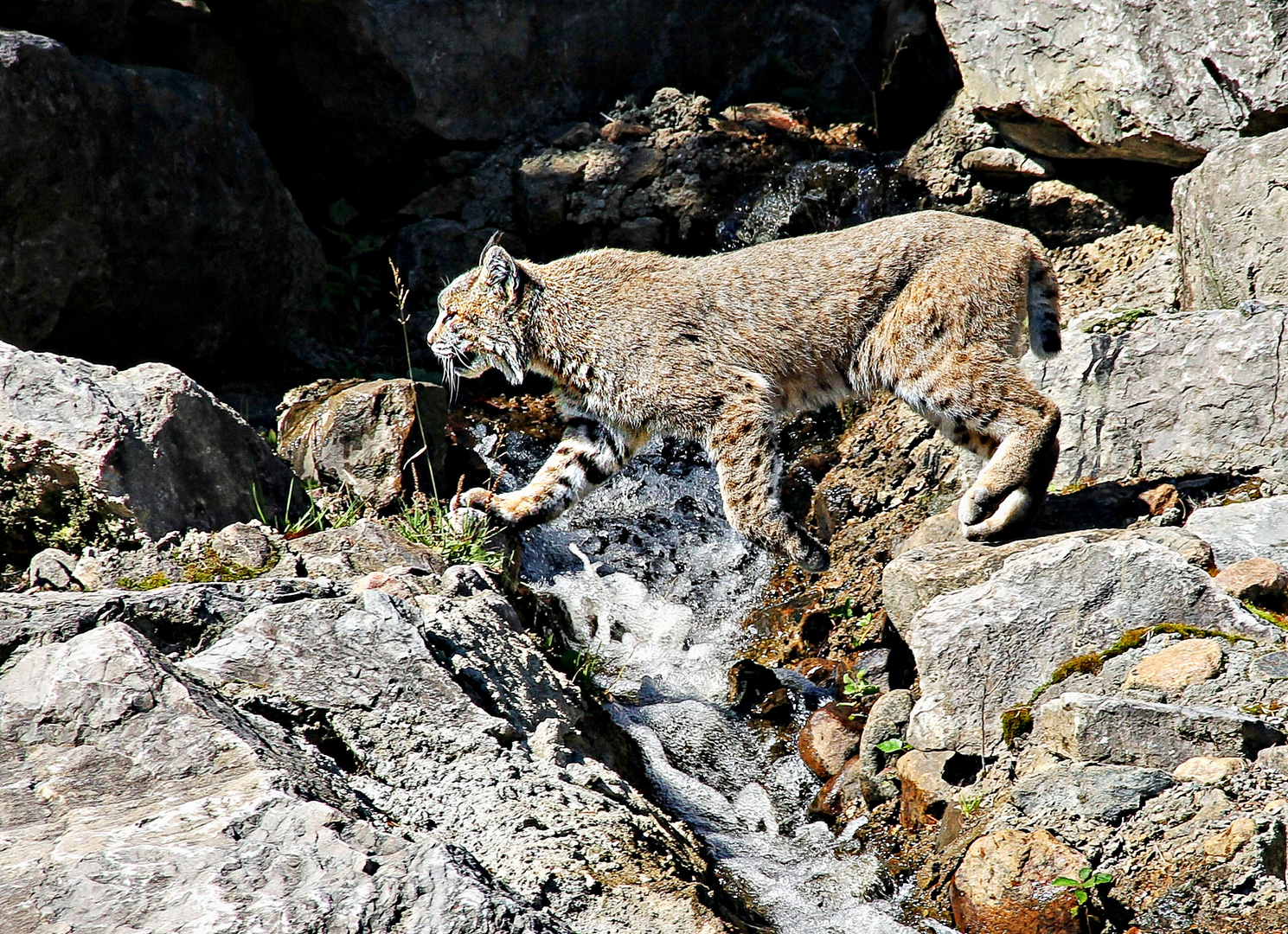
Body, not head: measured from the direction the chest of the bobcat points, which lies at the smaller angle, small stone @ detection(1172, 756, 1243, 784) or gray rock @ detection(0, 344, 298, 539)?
the gray rock

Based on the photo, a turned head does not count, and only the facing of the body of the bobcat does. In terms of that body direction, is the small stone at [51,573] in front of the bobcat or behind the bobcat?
in front

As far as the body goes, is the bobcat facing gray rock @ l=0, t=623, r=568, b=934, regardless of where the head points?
no

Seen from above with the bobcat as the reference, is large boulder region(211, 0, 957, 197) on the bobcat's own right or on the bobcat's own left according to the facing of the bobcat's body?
on the bobcat's own right

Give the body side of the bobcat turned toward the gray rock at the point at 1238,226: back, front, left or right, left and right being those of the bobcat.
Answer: back

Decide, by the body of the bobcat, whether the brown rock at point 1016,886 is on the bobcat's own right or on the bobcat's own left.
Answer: on the bobcat's own left

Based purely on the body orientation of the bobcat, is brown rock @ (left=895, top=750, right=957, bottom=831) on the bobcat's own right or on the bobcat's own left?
on the bobcat's own left

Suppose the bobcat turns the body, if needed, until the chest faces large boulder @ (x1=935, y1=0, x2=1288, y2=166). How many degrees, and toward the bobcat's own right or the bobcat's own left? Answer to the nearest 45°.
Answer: approximately 135° to the bobcat's own right

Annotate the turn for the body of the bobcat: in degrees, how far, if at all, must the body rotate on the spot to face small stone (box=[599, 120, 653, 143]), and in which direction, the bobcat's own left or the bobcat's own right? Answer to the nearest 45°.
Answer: approximately 90° to the bobcat's own right

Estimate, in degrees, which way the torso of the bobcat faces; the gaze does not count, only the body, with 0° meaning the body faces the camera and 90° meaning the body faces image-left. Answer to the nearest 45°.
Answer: approximately 90°

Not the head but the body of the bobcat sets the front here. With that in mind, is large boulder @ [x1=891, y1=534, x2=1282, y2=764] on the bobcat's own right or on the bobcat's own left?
on the bobcat's own left

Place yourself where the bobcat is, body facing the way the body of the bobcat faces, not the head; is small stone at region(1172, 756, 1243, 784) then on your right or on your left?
on your left

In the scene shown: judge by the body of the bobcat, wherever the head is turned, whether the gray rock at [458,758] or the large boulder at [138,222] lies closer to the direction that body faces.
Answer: the large boulder

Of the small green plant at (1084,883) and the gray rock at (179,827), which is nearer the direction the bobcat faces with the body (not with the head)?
the gray rock

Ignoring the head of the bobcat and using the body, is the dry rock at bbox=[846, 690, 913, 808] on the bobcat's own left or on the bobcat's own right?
on the bobcat's own left

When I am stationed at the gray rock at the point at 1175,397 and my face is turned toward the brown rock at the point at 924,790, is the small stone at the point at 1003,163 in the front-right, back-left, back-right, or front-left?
back-right
